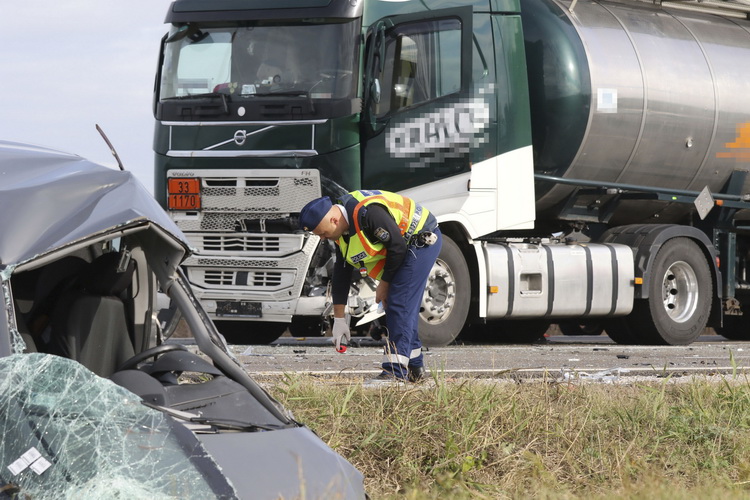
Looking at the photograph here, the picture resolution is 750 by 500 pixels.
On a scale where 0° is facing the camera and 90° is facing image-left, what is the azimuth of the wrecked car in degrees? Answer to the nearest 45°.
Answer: approximately 315°

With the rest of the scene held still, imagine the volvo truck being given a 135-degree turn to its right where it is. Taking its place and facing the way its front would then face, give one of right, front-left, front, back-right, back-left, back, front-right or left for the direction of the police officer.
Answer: back

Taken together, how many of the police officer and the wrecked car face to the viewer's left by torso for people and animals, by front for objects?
1

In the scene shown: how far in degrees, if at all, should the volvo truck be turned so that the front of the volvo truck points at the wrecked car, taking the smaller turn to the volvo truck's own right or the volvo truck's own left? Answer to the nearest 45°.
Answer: approximately 45° to the volvo truck's own left

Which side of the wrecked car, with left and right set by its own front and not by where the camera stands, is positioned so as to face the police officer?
left

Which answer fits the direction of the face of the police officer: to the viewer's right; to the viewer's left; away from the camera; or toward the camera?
to the viewer's left

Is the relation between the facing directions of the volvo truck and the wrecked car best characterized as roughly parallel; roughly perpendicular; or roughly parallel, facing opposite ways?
roughly perpendicular

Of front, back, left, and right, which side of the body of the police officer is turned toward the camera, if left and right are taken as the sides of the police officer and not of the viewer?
left

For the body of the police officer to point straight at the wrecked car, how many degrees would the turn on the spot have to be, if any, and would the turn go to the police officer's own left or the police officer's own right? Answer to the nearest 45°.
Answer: approximately 90° to the police officer's own left
